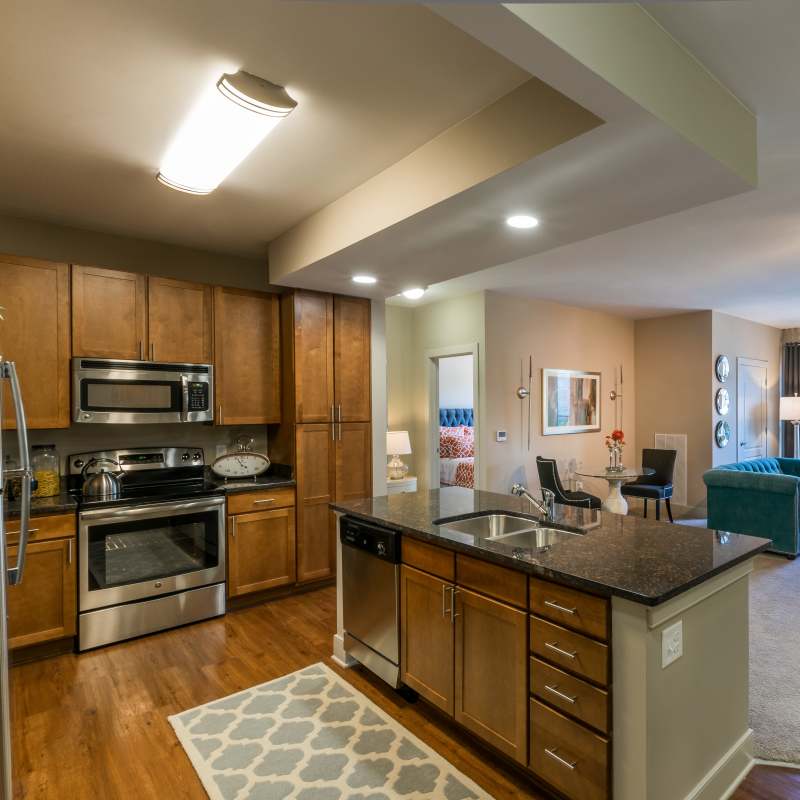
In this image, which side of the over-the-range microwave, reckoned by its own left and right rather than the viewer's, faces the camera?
front

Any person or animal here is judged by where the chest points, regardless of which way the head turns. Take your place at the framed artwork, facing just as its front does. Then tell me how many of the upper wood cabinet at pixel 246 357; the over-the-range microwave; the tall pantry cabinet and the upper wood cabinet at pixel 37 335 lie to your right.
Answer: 4

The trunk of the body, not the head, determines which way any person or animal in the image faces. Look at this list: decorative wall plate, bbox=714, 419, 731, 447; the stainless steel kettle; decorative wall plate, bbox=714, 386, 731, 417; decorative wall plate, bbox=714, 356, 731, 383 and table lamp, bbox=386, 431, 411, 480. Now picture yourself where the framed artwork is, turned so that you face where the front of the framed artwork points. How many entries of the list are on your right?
2

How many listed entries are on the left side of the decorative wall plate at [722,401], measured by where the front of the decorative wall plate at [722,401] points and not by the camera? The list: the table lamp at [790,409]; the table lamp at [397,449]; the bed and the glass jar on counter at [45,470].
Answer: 1

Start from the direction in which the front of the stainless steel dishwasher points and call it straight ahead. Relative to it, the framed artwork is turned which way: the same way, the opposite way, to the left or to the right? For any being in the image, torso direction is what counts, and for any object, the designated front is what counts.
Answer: to the left

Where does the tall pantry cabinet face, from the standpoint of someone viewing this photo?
facing the viewer and to the right of the viewer

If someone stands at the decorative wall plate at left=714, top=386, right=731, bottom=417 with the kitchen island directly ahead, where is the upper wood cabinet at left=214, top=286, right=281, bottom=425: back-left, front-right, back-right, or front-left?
front-right

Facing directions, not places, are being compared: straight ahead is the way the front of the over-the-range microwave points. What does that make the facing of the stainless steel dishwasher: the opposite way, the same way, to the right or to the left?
to the right

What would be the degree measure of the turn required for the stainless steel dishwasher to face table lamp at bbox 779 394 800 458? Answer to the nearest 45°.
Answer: approximately 180°

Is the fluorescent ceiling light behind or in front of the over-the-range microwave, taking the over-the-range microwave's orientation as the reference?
in front

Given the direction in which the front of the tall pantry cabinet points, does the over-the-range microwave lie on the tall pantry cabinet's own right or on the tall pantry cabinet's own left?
on the tall pantry cabinet's own right

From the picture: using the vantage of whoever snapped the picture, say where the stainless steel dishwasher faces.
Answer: facing the viewer and to the left of the viewer

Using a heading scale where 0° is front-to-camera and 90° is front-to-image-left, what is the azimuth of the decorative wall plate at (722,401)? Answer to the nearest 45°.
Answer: approximately 315°

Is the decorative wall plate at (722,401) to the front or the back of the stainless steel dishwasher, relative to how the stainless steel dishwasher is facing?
to the back

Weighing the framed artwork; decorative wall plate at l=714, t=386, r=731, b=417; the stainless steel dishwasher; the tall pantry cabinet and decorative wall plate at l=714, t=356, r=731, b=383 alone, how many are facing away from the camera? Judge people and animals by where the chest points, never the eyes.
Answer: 0

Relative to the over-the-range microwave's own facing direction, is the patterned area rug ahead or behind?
ahead

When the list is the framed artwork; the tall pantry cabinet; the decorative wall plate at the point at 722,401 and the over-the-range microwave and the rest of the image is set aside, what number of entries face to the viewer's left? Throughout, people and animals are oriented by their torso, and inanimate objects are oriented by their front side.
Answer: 0

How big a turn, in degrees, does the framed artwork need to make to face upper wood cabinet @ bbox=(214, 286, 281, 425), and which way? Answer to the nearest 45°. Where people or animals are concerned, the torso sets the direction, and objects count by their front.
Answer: approximately 90° to its right

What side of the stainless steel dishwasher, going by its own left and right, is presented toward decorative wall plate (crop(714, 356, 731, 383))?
back
